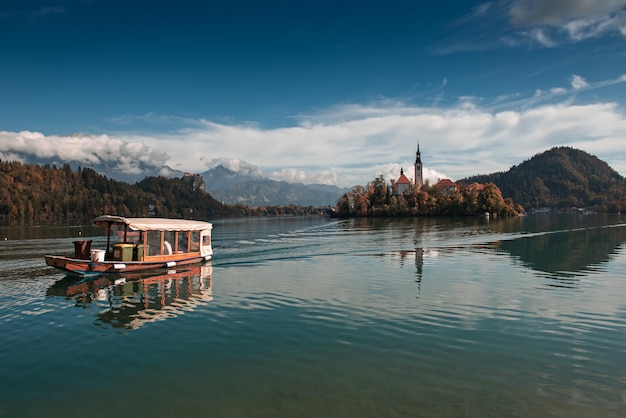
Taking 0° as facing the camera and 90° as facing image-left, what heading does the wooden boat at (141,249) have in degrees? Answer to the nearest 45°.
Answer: approximately 45°
